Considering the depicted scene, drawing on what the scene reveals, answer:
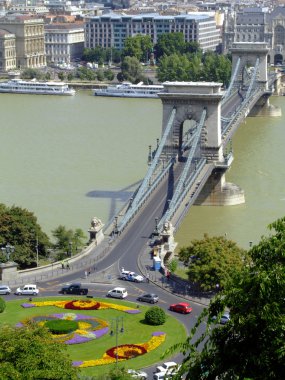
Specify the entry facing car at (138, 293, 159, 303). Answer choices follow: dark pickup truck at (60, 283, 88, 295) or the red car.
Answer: the red car

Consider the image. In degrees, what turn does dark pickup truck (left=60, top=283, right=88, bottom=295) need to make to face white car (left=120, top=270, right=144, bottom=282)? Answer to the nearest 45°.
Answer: approximately 135° to its right

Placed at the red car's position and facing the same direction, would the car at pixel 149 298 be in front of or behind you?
in front

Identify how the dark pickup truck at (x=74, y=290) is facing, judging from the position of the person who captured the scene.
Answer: facing to the left of the viewer

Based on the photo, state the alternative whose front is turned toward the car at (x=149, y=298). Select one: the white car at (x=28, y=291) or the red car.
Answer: the red car

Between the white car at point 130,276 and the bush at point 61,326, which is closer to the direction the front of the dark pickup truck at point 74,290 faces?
the bush

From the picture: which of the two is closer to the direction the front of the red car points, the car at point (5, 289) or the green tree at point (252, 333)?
the car

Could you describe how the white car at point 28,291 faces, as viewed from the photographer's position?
facing to the left of the viewer

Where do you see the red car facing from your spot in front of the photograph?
facing away from the viewer and to the left of the viewer

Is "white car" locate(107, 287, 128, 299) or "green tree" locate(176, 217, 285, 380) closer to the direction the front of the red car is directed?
the white car

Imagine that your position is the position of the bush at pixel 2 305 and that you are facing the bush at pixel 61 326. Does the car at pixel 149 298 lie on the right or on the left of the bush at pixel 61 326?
left

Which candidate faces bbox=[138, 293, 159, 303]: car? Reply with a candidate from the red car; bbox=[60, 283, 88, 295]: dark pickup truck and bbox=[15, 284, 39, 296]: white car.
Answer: the red car

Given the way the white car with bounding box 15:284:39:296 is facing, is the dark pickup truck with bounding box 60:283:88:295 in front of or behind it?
behind

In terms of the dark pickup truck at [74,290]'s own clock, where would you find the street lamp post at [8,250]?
The street lamp post is roughly at 2 o'clock from the dark pickup truck.

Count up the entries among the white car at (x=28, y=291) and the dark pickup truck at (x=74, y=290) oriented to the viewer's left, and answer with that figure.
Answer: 2

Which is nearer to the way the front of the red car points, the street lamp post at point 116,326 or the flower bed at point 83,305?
the flower bed
